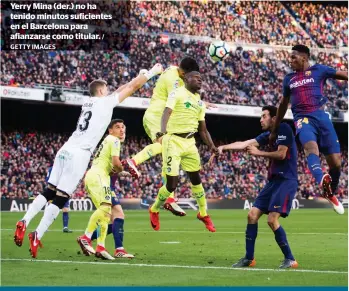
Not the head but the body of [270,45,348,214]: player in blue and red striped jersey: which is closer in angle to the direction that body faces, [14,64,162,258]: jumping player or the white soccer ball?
the jumping player

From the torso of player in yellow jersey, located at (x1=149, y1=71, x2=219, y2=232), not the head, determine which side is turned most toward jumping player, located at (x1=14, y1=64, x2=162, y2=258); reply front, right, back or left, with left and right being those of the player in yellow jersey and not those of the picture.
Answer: right

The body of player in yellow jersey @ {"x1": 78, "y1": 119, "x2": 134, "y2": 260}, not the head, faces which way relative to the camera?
to the viewer's right

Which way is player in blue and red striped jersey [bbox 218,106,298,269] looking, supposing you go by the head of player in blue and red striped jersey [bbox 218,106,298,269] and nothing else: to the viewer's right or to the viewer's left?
to the viewer's left
